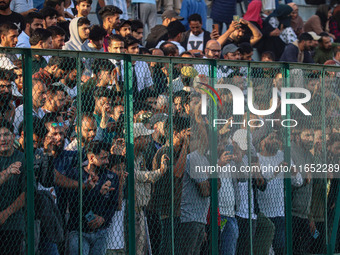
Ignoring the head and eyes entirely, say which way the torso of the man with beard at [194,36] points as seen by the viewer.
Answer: toward the camera

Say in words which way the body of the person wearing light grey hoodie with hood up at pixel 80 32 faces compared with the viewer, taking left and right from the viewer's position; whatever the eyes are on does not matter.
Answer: facing the viewer and to the right of the viewer

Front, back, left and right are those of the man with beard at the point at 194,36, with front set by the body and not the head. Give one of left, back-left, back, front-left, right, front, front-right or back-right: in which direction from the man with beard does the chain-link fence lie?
front

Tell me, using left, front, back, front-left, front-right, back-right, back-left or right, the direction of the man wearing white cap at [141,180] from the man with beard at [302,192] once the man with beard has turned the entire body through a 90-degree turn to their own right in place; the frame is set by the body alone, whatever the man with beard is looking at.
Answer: front

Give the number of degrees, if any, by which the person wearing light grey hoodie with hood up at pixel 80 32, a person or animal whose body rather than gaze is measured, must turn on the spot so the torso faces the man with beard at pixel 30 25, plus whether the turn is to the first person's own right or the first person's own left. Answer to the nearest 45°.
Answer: approximately 135° to the first person's own right

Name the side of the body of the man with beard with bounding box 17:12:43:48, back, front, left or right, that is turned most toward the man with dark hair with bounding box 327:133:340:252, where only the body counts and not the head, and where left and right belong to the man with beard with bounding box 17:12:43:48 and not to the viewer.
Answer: front

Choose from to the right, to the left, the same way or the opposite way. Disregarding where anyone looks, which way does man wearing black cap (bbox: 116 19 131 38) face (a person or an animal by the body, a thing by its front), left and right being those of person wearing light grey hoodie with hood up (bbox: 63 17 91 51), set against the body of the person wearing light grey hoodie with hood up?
the same way

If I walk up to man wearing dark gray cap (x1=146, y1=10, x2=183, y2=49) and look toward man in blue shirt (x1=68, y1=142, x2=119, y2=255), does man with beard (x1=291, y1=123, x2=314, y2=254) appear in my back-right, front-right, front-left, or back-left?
front-left
